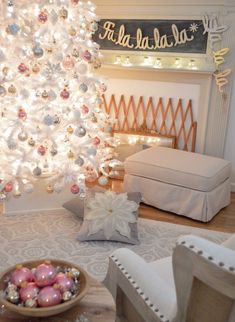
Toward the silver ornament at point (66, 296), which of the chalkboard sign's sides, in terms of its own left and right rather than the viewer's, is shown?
front

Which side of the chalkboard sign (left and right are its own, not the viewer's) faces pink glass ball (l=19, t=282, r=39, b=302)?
front

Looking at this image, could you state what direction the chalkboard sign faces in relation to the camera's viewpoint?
facing the viewer

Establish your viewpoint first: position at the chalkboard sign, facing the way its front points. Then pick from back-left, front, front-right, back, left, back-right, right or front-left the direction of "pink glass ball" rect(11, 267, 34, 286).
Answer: front

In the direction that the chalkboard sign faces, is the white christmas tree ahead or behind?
ahead

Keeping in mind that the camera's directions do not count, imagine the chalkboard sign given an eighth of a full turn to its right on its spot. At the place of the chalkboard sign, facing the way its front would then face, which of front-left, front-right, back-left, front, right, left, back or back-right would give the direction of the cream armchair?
front-left

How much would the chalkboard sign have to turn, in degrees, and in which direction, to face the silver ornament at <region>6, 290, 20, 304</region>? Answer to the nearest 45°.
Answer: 0° — it already faces it

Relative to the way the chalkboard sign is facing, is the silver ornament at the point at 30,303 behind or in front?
in front

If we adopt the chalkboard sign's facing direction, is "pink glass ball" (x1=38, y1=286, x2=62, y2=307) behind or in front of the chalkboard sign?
in front

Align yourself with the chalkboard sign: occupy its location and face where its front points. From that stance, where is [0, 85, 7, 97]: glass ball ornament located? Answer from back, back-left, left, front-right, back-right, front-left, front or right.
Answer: front-right
